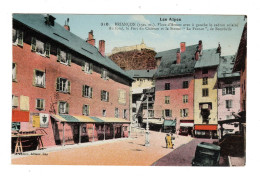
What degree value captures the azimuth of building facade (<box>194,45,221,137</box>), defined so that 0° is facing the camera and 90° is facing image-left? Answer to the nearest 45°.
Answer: approximately 0°
